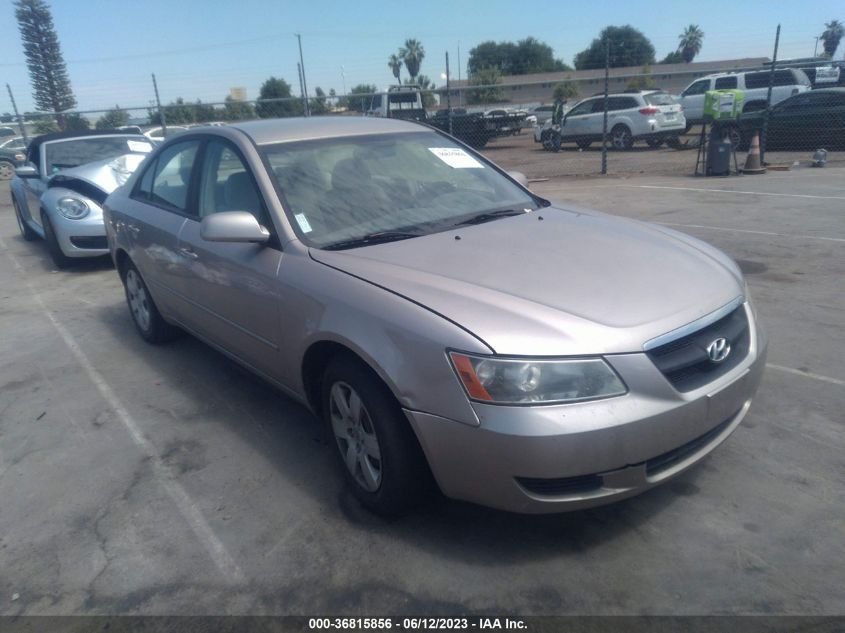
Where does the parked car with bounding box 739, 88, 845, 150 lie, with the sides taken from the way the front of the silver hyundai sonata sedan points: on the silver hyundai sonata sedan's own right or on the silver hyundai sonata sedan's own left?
on the silver hyundai sonata sedan's own left

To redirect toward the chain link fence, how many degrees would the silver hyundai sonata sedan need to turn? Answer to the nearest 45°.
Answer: approximately 135° to its left

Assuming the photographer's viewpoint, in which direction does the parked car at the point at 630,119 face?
facing away from the viewer and to the left of the viewer

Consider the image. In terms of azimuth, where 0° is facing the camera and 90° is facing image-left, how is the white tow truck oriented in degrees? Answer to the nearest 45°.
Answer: approximately 90°

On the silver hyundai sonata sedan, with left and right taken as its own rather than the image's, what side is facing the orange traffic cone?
left

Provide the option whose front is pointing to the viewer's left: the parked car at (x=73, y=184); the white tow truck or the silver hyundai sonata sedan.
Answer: the white tow truck

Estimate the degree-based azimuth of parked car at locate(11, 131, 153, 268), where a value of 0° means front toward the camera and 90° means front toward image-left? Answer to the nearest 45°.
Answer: approximately 315°

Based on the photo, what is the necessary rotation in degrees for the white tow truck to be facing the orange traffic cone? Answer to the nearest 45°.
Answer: approximately 135° to its left
